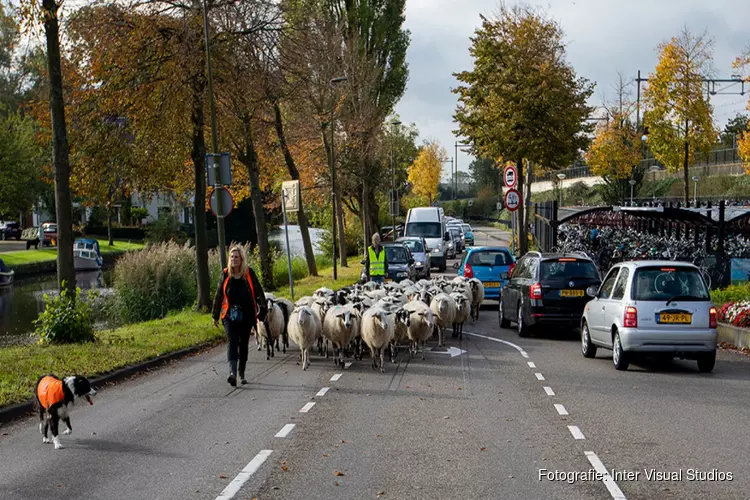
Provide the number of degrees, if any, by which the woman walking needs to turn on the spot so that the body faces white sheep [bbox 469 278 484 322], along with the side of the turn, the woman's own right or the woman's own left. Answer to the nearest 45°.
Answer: approximately 135° to the woman's own left

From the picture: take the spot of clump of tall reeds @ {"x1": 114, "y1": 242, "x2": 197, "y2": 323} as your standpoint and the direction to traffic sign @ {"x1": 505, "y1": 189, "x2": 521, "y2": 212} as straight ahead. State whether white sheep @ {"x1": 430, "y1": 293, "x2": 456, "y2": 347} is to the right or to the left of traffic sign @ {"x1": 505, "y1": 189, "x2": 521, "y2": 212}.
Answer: right

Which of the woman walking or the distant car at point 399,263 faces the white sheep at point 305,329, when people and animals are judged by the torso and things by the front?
the distant car

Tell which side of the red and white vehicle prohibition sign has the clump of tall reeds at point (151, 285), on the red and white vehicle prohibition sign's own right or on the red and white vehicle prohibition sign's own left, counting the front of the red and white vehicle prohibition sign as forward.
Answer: on the red and white vehicle prohibition sign's own right

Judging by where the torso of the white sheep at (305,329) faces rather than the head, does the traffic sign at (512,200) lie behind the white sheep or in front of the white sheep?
behind
